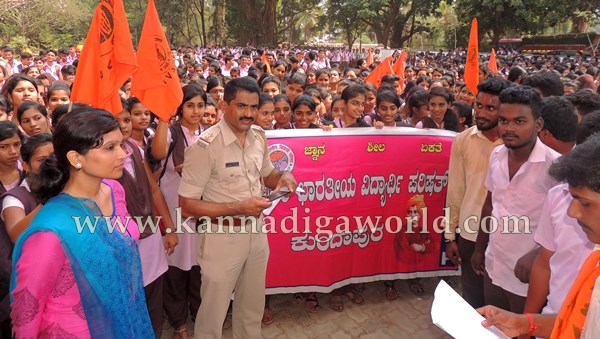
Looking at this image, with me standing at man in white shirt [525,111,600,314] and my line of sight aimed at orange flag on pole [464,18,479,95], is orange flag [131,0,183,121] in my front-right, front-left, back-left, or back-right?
front-left

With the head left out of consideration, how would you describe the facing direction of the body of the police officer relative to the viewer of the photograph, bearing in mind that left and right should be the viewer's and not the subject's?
facing the viewer and to the right of the viewer

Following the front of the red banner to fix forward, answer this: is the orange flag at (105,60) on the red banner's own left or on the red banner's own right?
on the red banner's own right

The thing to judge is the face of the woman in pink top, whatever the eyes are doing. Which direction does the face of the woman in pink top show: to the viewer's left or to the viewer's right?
to the viewer's right

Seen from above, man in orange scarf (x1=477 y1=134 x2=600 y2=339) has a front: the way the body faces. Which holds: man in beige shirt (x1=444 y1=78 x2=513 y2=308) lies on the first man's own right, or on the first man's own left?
on the first man's own right

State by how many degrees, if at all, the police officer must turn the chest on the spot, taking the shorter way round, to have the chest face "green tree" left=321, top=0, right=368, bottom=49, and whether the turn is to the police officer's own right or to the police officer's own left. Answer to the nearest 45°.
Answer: approximately 135° to the police officer's own left

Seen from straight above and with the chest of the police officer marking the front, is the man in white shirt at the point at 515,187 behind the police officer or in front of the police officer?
in front

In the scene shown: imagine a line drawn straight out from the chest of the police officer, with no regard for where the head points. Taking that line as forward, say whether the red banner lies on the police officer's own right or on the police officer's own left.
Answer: on the police officer's own left

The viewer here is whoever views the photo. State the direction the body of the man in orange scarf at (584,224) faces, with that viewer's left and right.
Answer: facing to the left of the viewer

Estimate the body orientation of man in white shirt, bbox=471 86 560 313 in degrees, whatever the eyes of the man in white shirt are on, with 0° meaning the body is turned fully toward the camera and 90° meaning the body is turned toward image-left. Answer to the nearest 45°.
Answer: approximately 45°

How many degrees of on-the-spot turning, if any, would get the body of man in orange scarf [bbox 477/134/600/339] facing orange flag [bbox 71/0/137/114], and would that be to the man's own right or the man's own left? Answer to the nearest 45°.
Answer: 0° — they already face it

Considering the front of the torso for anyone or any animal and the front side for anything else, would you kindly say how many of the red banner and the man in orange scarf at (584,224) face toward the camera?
1

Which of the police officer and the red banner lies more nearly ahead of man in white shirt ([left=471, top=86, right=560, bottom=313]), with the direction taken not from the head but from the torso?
the police officer

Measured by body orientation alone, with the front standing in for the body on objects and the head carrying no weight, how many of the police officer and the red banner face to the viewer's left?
0

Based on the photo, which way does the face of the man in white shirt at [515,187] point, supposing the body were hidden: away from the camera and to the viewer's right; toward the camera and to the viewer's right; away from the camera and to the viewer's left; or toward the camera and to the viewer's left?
toward the camera and to the viewer's left

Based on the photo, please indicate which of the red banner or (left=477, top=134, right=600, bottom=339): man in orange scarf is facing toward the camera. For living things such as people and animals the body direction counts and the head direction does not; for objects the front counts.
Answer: the red banner

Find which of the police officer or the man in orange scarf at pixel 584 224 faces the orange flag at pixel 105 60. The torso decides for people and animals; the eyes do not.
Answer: the man in orange scarf

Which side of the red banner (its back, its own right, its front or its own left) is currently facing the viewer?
front
